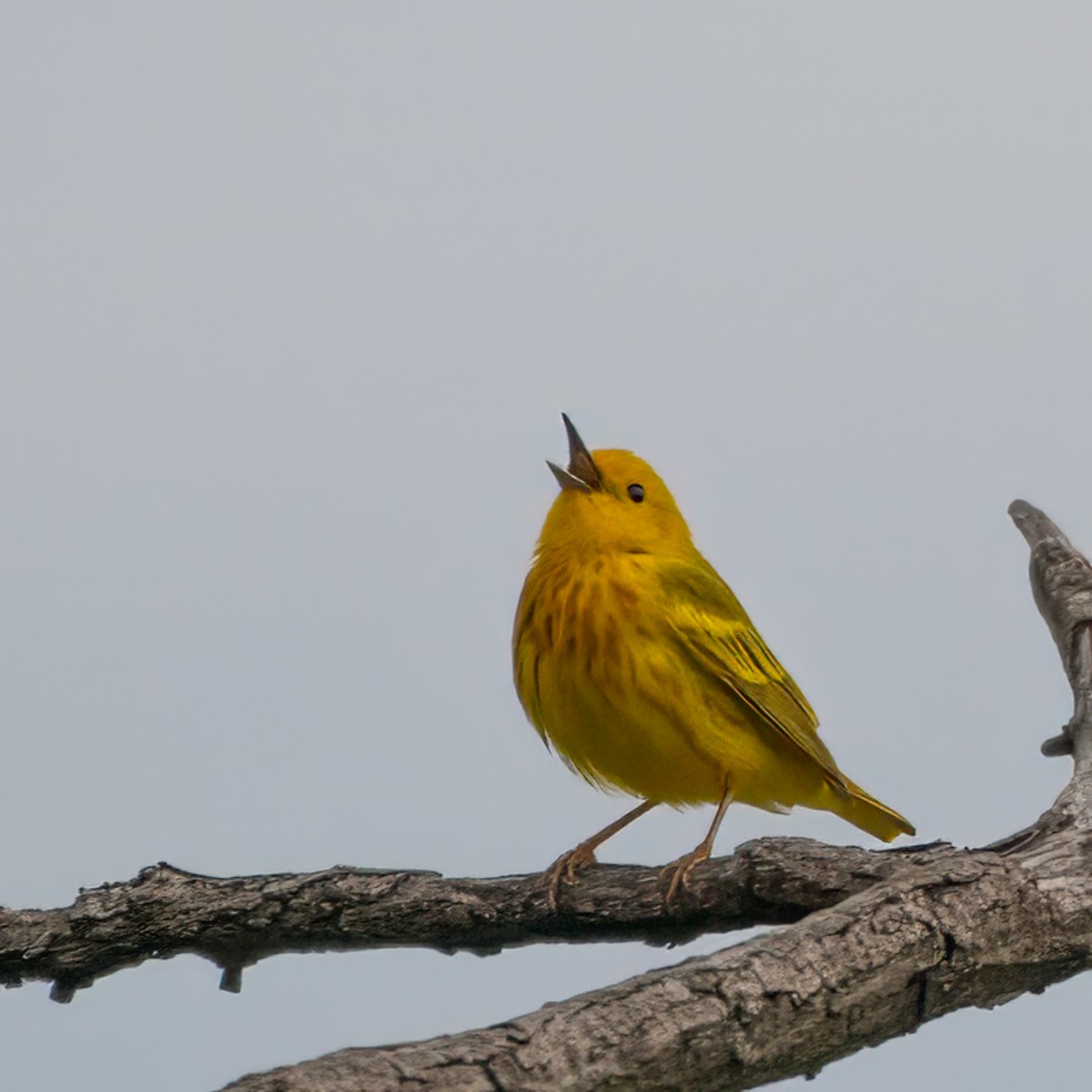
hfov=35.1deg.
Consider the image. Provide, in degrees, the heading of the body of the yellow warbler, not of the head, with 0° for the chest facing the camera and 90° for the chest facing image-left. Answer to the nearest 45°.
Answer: approximately 45°
